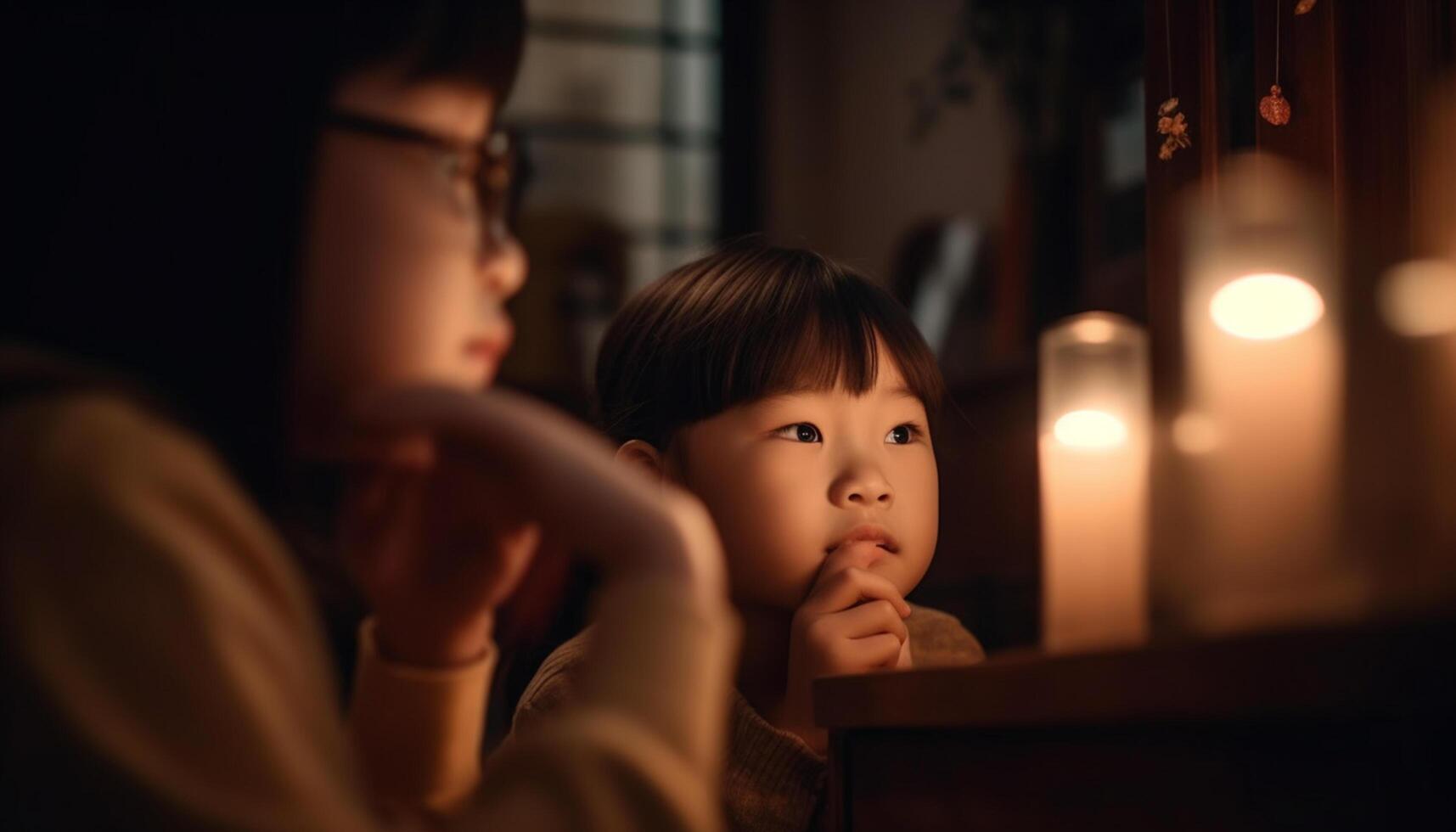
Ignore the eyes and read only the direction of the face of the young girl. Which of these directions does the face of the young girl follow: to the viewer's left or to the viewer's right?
to the viewer's right

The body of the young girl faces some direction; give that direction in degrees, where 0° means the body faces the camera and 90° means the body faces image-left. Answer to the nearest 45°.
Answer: approximately 315°
